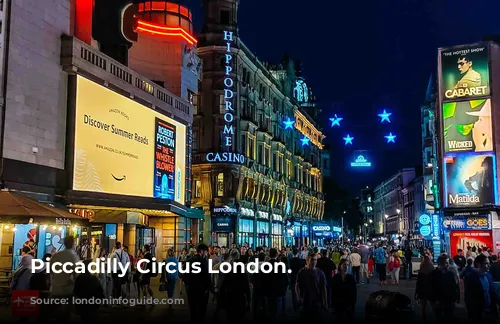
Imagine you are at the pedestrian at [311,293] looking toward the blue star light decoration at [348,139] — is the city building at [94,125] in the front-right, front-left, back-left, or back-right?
front-left

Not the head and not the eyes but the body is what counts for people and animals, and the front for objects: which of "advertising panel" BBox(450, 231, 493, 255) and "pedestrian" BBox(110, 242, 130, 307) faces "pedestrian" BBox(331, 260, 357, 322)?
the advertising panel

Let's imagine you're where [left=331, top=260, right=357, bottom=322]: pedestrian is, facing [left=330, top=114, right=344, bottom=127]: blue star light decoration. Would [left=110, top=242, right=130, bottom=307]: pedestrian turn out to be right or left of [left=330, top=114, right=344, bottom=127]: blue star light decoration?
left

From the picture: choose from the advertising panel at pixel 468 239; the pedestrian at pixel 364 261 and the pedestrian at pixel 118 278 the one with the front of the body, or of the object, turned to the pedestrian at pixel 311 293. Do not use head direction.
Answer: the advertising panel

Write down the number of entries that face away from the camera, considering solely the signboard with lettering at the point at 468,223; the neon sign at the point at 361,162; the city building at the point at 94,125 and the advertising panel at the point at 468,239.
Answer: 0

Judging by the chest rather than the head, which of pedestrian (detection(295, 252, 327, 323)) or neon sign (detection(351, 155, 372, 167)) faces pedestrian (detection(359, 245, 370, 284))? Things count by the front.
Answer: the neon sign

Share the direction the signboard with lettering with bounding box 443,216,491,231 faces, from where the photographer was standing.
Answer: facing the viewer

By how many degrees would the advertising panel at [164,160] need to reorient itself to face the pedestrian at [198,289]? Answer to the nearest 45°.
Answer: approximately 45° to its right

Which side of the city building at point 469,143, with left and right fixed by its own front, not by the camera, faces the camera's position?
front

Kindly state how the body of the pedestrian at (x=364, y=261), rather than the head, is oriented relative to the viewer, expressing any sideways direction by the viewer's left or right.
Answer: facing away from the viewer

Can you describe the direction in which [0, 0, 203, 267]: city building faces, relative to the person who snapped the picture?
facing the viewer and to the right of the viewer
